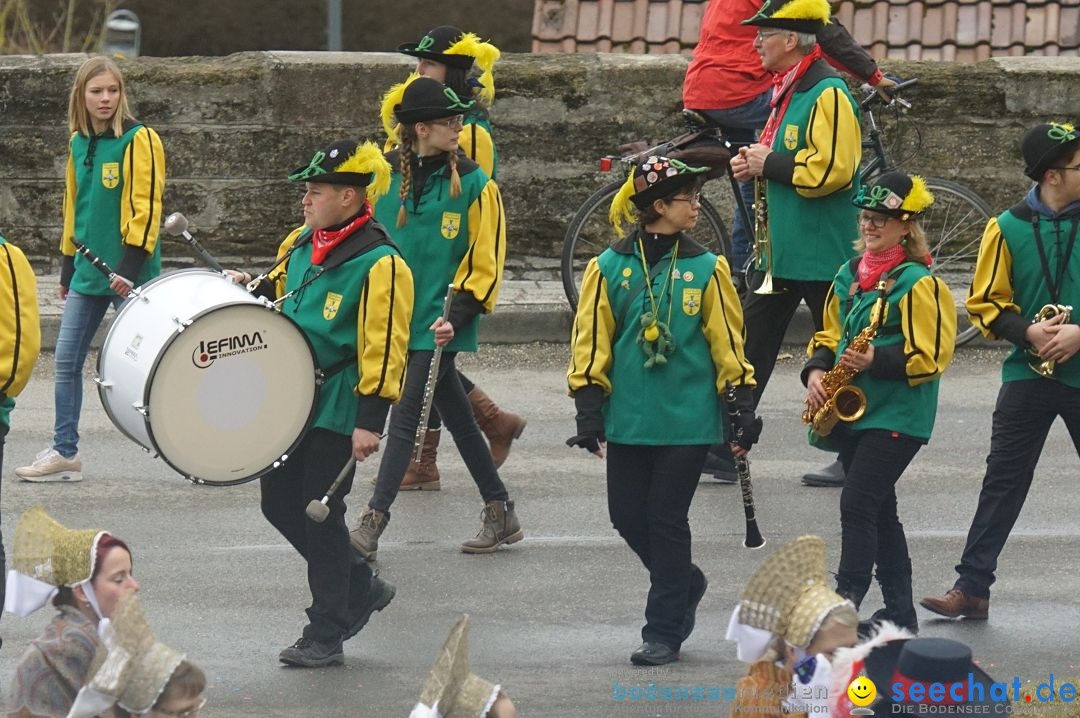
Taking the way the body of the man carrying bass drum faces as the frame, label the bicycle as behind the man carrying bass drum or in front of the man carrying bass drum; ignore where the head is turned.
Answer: behind

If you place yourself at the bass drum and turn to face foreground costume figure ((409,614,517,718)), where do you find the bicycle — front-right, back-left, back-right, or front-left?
back-left

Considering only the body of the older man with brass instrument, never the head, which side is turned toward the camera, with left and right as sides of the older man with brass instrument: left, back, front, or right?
left

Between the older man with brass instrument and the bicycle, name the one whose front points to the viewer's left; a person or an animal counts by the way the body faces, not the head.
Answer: the older man with brass instrument

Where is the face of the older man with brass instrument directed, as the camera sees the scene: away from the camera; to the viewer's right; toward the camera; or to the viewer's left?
to the viewer's left

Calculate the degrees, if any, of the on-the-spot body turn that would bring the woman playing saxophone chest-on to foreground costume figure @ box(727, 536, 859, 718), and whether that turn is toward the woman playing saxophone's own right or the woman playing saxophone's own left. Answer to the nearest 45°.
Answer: approximately 45° to the woman playing saxophone's own left

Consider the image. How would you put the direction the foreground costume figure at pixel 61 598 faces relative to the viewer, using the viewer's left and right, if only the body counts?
facing to the right of the viewer

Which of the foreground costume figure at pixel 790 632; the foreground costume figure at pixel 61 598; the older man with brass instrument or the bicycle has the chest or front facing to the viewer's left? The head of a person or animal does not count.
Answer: the older man with brass instrument

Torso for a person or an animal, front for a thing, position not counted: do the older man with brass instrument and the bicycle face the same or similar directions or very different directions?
very different directions

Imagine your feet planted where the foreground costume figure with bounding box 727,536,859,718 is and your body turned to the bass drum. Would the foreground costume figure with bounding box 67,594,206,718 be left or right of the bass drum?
left

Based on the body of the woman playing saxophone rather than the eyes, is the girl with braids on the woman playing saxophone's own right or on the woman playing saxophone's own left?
on the woman playing saxophone's own right

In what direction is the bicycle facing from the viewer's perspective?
to the viewer's right
